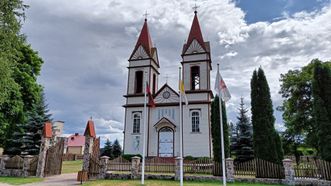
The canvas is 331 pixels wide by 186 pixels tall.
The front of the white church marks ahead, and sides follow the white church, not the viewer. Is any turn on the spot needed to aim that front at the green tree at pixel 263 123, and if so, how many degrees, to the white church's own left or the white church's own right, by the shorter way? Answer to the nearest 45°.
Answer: approximately 45° to the white church's own left

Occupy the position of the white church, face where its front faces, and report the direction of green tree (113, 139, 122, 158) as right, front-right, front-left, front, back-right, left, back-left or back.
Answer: back-right

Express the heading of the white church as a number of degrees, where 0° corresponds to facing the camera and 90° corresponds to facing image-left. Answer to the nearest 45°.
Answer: approximately 0°

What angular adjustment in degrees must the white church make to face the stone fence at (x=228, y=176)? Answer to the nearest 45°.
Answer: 0° — it already faces it

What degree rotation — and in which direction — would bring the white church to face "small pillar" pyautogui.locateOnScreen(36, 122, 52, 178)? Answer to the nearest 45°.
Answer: approximately 45° to its right

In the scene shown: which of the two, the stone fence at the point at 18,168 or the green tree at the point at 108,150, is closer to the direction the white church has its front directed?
the stone fence

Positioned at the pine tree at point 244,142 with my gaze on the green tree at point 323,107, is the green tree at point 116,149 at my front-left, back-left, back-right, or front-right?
back-right

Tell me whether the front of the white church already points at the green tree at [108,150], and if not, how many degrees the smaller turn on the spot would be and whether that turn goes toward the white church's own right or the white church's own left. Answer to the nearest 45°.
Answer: approximately 135° to the white church's own right
